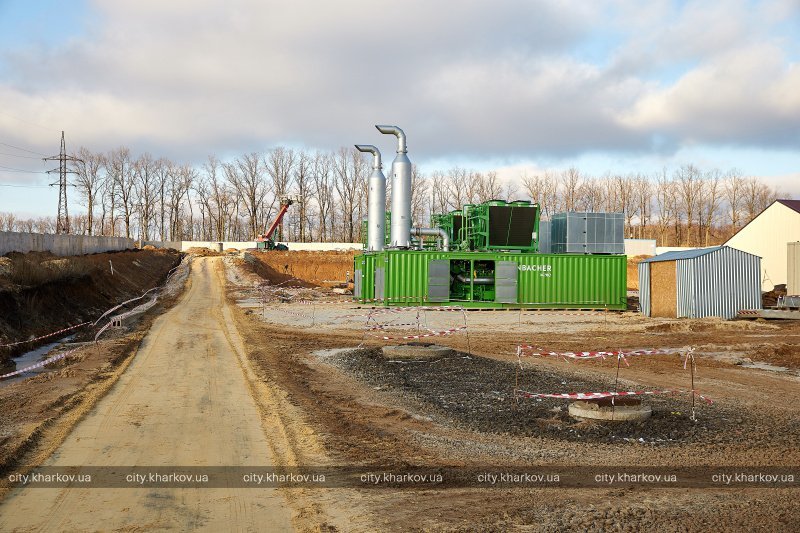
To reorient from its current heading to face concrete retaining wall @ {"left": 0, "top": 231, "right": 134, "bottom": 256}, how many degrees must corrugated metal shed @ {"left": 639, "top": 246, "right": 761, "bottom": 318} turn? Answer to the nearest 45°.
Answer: approximately 45° to its right

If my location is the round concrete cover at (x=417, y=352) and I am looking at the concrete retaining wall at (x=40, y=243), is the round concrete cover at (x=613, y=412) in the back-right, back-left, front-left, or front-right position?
back-left

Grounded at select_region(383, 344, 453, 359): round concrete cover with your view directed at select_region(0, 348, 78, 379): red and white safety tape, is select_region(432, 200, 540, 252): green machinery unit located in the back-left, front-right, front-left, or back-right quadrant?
back-right

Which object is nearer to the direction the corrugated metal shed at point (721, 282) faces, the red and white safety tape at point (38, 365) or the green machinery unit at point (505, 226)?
the red and white safety tape

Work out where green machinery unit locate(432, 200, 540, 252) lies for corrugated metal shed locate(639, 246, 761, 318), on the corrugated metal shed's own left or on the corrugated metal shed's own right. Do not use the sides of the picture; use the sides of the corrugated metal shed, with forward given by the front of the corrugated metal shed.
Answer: on the corrugated metal shed's own right

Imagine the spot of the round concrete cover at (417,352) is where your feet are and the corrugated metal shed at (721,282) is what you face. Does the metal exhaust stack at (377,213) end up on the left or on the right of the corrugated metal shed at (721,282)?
left

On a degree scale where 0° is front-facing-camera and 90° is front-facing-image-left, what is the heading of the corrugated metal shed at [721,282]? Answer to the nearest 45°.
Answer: approximately 45°
